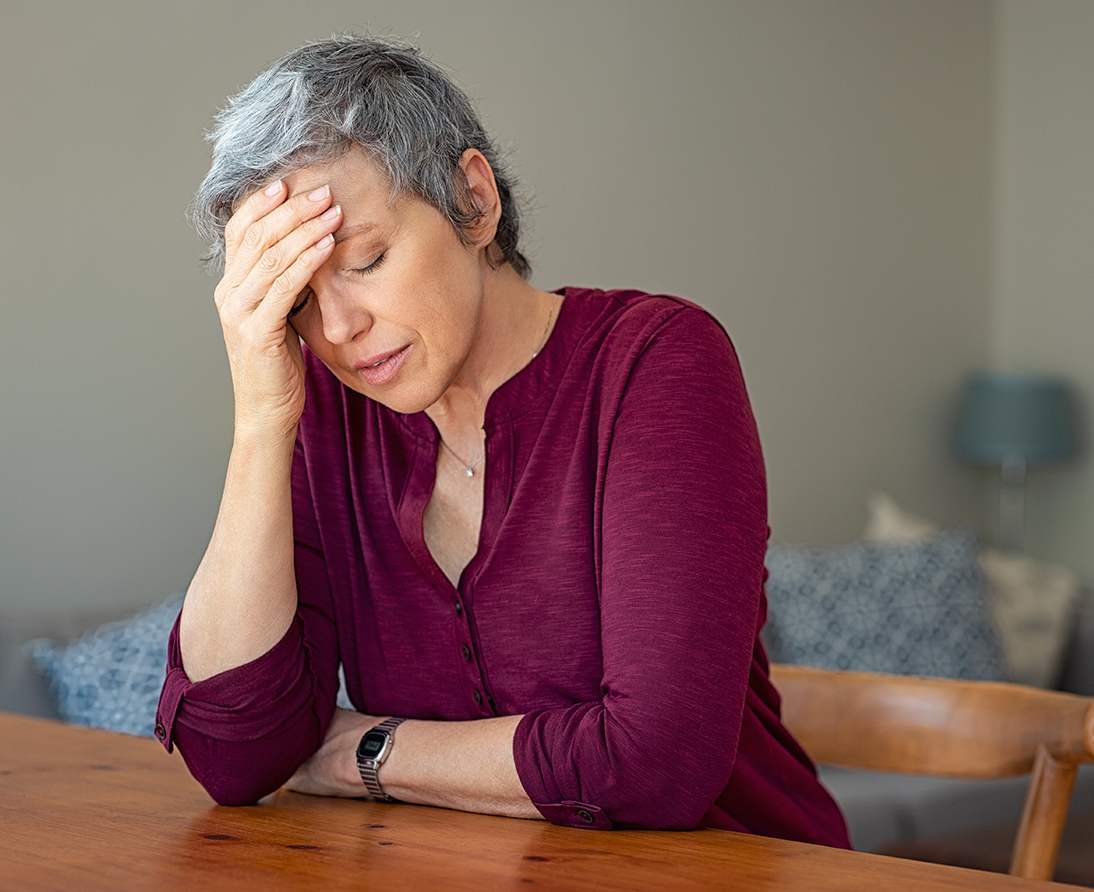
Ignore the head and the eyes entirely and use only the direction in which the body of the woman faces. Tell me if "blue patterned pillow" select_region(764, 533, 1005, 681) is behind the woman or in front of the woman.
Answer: behind

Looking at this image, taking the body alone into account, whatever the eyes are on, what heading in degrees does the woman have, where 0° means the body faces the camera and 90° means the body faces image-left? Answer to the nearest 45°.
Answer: approximately 45°

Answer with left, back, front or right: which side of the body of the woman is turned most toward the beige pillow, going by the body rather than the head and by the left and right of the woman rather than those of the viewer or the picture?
back

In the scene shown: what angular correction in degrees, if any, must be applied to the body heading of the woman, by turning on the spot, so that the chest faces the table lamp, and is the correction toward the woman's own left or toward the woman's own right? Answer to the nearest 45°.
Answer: approximately 180°
